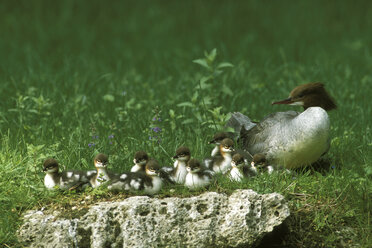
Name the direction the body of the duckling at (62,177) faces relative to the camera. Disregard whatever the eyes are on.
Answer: to the viewer's left

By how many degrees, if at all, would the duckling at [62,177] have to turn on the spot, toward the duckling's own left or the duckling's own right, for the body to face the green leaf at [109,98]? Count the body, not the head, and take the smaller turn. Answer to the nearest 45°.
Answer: approximately 90° to the duckling's own right

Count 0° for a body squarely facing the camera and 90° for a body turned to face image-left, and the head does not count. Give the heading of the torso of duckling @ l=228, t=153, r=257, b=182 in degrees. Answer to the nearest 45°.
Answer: approximately 45°

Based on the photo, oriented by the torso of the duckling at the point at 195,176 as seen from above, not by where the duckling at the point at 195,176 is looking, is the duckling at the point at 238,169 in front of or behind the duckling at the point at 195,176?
behind

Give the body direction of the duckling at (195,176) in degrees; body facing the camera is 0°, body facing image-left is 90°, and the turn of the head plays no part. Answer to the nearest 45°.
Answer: approximately 45°

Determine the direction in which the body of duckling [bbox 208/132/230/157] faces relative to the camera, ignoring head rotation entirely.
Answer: to the viewer's left

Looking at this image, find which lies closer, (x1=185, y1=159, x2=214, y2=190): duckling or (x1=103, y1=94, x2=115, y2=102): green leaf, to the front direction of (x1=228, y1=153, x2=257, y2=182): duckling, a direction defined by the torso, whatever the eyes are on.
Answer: the duckling
